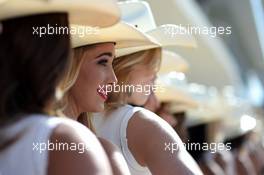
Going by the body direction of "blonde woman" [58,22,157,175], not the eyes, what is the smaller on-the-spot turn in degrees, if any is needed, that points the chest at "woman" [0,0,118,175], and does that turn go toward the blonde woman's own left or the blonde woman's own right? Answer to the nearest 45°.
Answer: approximately 90° to the blonde woman's own right

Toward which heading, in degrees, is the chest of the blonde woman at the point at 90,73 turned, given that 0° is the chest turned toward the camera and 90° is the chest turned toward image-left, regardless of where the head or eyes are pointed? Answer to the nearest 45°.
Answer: approximately 270°

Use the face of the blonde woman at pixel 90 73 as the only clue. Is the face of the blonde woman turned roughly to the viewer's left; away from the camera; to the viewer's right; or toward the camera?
to the viewer's right
